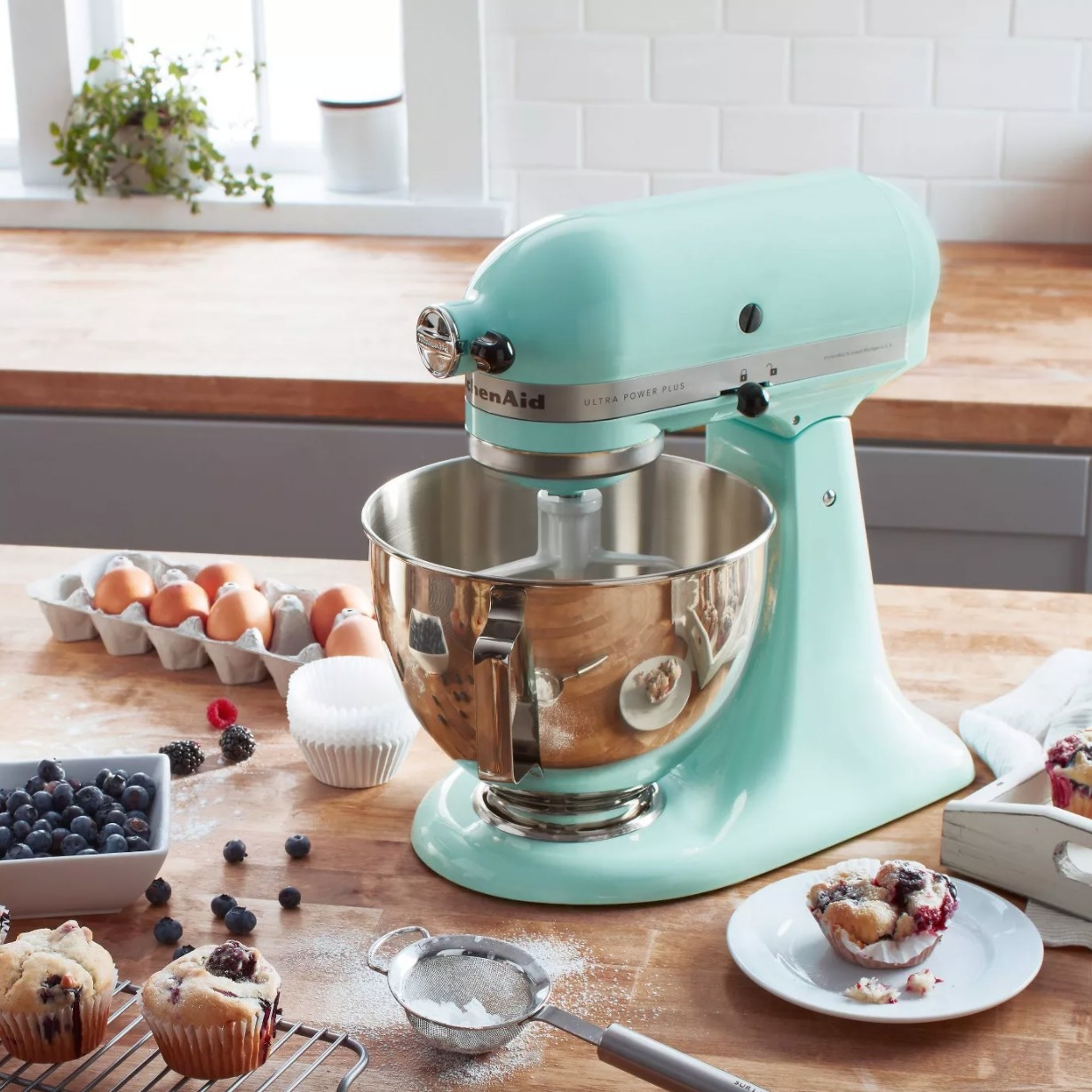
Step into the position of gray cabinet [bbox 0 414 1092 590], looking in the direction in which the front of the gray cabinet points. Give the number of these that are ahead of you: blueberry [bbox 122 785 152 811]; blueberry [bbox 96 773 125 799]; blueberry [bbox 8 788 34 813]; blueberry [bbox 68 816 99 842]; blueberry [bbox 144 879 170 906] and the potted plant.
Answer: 5

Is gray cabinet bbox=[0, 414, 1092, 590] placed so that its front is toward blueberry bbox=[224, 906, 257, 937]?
yes

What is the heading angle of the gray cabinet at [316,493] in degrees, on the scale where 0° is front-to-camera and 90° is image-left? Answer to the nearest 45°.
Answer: approximately 0°

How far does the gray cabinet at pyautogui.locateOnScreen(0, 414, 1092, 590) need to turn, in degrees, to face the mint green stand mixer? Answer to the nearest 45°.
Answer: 0° — it already faces it

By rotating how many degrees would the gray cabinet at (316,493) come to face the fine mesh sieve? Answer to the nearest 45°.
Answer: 0° — it already faces it

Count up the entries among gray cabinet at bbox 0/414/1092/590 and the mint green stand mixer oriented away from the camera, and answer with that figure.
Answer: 0

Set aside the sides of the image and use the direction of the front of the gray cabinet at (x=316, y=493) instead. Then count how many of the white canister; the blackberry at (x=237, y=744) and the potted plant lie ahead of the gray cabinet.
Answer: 1

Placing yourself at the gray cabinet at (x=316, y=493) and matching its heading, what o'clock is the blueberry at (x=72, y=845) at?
The blueberry is roughly at 12 o'clock from the gray cabinet.

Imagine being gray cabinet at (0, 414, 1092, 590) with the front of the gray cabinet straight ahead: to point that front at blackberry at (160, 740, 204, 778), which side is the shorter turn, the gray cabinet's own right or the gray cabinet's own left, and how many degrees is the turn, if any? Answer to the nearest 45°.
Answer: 0° — it already faces it

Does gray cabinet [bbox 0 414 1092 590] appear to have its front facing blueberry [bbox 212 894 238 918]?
yes

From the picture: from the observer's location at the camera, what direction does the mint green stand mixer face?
facing the viewer and to the left of the viewer
